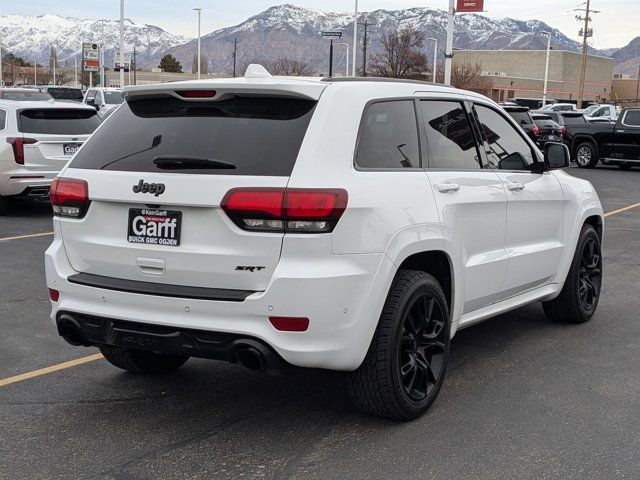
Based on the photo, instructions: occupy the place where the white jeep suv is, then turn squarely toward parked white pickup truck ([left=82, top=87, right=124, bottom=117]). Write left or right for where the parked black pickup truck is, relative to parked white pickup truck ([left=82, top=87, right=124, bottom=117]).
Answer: right

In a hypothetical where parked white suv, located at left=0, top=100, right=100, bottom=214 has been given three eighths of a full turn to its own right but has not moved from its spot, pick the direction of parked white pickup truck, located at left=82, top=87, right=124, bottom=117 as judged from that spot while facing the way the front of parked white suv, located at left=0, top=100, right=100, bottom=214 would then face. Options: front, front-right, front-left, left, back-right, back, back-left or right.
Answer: left

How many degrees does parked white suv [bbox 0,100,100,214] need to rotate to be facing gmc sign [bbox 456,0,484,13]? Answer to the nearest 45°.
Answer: approximately 90° to its right

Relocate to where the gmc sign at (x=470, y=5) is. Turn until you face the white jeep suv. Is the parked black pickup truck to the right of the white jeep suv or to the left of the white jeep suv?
left

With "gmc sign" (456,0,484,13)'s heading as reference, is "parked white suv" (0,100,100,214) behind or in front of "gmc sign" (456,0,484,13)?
in front

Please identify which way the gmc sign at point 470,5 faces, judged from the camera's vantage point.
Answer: facing the viewer

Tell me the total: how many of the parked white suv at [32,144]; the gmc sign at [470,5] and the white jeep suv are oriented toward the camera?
1

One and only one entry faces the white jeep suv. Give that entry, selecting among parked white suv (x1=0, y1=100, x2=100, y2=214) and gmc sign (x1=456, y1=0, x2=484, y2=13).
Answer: the gmc sign

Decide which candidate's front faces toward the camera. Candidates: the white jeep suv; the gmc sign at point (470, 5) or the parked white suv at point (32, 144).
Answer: the gmc sign

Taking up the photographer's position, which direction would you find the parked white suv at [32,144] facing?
facing away from the viewer and to the left of the viewer

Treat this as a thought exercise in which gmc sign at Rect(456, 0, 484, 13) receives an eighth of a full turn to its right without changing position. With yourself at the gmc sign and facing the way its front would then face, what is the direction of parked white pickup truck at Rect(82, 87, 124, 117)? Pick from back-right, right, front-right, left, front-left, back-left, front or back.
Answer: front-right

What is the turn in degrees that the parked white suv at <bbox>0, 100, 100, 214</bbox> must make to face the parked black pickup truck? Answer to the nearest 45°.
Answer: approximately 90° to its right

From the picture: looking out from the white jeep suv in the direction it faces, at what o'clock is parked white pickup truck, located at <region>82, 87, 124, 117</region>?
The parked white pickup truck is roughly at 10 o'clock from the white jeep suv.

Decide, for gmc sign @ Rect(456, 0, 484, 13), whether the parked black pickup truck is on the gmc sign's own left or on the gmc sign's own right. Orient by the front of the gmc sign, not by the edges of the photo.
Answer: on the gmc sign's own left

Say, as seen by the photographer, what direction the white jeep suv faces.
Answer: facing away from the viewer and to the right of the viewer

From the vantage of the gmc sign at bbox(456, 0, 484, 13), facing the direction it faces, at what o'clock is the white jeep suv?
The white jeep suv is roughly at 12 o'clock from the gmc sign.
